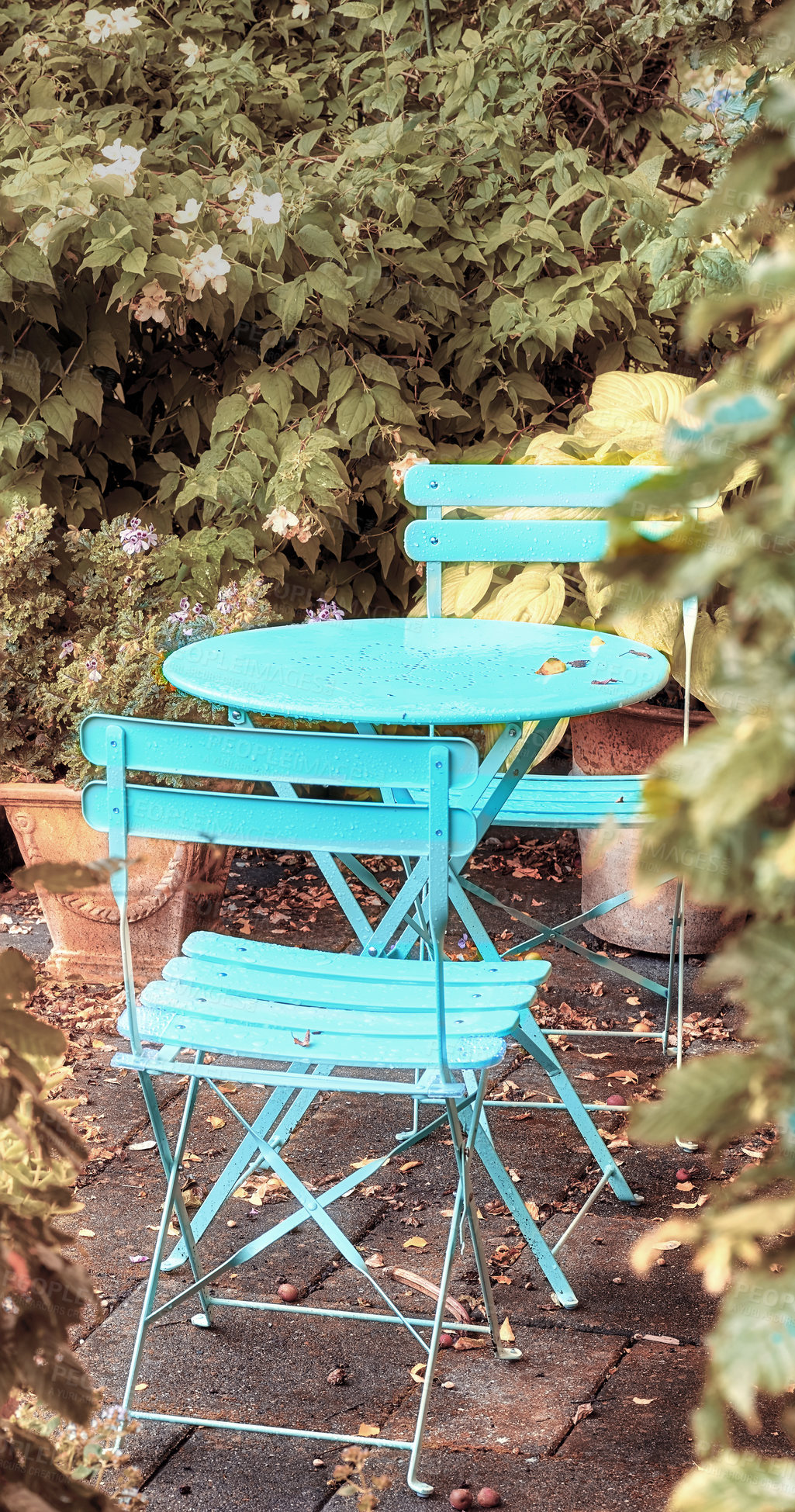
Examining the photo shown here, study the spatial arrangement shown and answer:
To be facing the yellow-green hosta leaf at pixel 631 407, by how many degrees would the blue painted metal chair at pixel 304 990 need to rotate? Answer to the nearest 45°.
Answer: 0° — it already faces it

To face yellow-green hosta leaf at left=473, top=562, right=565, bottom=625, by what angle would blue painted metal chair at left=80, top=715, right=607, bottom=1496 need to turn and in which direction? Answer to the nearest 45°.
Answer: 0° — it already faces it

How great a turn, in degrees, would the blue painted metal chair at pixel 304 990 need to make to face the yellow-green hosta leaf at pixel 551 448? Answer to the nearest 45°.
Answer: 0° — it already faces it

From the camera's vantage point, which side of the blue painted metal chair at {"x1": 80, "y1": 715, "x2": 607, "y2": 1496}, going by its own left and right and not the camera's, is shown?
back
